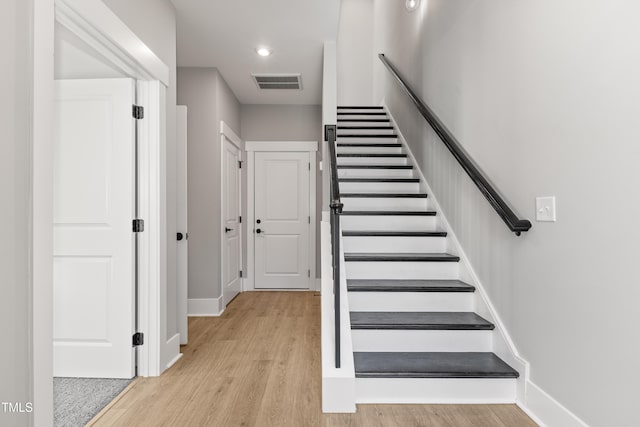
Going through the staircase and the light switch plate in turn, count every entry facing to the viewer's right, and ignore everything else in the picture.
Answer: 0

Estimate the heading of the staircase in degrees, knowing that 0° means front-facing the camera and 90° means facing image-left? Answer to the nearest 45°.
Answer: approximately 0°

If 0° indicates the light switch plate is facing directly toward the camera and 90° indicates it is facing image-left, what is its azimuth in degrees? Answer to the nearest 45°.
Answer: approximately 45°

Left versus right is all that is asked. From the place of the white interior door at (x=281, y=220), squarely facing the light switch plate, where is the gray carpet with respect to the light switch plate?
right

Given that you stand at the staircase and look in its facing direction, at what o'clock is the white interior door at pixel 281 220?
The white interior door is roughly at 5 o'clock from the staircase.

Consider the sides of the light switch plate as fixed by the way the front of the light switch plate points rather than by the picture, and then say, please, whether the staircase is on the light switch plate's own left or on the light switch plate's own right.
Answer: on the light switch plate's own right

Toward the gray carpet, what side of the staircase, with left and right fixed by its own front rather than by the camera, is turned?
right

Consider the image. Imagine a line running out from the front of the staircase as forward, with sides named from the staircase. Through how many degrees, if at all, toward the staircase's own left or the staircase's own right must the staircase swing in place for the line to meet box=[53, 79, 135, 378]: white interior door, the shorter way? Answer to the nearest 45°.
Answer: approximately 90° to the staircase's own right
